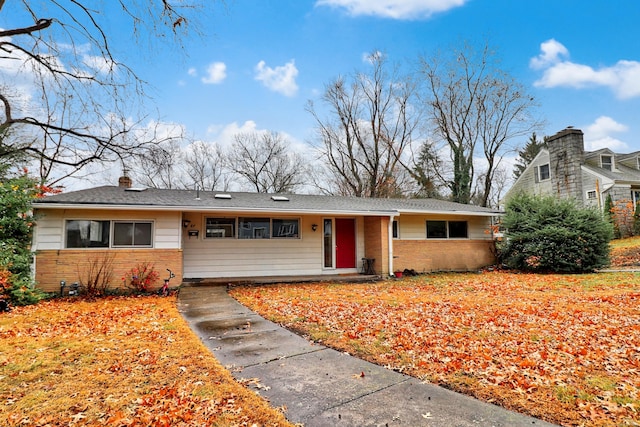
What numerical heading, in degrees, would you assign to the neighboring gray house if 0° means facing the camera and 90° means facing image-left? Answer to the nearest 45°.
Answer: approximately 315°

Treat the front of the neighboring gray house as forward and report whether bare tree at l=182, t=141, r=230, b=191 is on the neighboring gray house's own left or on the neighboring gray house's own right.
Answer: on the neighboring gray house's own right

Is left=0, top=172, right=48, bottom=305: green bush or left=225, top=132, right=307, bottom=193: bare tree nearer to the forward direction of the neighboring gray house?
the green bush

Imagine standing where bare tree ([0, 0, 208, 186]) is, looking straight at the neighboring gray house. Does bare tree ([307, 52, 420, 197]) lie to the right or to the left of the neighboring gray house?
left

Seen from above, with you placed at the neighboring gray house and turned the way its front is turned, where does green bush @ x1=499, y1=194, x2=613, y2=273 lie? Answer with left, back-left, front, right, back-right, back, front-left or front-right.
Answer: front-right

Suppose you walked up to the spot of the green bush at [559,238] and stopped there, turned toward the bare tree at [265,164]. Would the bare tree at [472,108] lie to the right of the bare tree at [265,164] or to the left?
right

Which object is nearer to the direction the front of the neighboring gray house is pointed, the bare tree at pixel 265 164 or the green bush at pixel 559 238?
the green bush

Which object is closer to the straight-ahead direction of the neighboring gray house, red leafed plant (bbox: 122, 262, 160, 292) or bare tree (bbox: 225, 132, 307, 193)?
the red leafed plant

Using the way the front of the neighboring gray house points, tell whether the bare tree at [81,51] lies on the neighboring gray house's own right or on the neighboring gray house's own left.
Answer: on the neighboring gray house's own right

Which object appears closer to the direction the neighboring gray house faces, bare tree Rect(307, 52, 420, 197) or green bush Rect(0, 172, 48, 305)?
the green bush

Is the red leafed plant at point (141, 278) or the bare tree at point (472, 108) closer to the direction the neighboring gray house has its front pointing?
the red leafed plant

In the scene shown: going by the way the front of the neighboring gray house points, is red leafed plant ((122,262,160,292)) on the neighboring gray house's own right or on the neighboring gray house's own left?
on the neighboring gray house's own right
